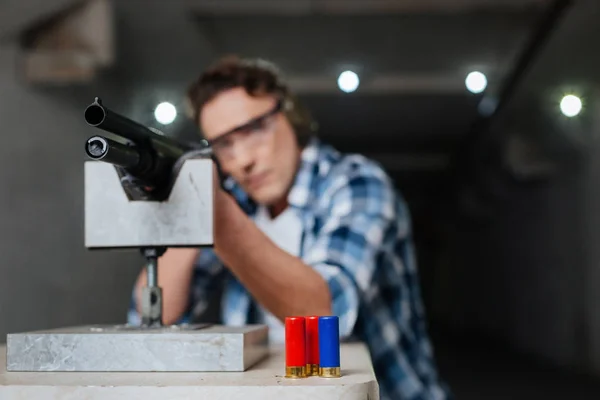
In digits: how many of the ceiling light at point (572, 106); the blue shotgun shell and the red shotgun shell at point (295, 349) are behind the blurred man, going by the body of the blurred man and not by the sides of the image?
1

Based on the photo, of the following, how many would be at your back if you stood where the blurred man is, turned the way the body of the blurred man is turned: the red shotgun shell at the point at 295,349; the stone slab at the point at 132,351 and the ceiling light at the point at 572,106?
1

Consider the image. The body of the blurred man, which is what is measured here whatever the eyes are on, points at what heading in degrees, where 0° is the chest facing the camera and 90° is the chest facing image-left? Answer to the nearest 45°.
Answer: approximately 45°

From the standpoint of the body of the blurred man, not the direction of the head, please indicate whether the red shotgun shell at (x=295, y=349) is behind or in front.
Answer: in front

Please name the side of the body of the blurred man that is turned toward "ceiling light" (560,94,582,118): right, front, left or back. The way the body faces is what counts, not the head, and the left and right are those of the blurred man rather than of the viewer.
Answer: back

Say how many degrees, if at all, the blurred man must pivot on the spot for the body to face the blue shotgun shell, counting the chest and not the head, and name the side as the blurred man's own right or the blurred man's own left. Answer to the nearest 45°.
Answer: approximately 45° to the blurred man's own left

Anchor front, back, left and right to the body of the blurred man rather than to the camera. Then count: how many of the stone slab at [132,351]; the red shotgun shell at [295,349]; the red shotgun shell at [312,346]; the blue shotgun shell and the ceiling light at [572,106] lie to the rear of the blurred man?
1

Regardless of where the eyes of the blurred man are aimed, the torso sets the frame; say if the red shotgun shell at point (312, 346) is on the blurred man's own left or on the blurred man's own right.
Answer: on the blurred man's own left

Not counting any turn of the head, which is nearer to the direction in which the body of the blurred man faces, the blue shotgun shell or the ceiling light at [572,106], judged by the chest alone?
the blue shotgun shell

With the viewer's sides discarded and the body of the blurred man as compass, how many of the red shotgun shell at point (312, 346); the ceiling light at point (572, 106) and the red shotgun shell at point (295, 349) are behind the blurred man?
1

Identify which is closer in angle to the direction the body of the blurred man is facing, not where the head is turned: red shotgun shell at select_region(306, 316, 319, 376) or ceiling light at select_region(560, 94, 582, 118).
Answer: the red shotgun shell

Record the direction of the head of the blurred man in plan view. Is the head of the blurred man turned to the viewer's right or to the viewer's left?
to the viewer's left

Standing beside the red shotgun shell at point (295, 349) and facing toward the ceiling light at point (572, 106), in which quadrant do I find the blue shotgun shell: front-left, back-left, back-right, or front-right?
front-right
